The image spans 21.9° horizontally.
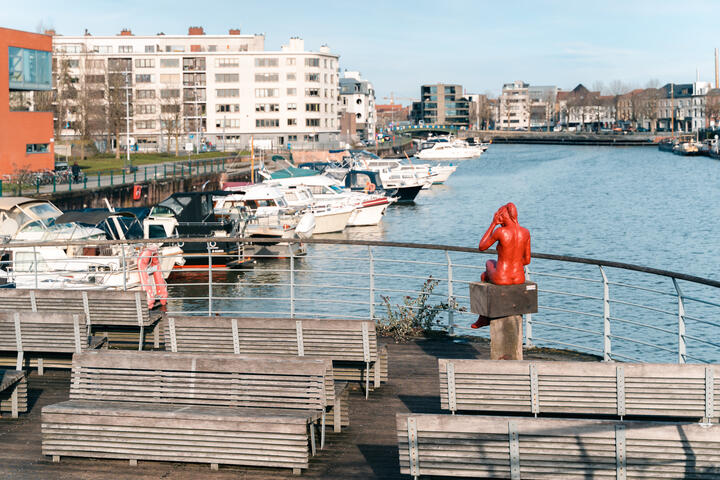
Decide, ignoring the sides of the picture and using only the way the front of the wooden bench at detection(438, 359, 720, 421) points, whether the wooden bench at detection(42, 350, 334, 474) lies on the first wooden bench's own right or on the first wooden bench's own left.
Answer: on the first wooden bench's own left

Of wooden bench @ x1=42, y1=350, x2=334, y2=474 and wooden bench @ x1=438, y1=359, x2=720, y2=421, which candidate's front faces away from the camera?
wooden bench @ x1=438, y1=359, x2=720, y2=421

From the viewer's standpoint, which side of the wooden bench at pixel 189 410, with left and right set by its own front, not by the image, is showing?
front

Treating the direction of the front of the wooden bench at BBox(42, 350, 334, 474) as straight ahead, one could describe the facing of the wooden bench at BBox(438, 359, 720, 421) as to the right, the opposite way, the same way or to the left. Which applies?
the opposite way

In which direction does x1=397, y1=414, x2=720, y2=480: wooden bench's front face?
away from the camera

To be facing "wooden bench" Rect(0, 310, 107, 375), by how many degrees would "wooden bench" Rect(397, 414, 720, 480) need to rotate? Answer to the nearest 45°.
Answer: approximately 45° to its left

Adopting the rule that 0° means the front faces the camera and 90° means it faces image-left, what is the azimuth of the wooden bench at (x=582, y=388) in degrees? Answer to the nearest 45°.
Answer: approximately 180°

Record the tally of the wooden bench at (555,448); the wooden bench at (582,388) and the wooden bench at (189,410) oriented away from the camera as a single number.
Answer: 2

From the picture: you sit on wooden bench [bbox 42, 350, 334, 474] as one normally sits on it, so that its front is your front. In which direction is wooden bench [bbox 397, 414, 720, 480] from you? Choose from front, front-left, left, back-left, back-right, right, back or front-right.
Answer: front-left

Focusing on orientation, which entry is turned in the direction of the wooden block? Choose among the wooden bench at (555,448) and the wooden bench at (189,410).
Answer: the wooden bench at (555,448)
